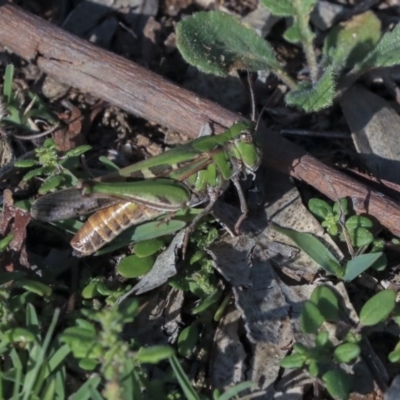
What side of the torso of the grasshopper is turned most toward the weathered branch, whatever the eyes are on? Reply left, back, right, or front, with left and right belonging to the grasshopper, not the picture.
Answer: left

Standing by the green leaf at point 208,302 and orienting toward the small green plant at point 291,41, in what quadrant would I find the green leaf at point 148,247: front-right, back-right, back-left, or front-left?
front-left

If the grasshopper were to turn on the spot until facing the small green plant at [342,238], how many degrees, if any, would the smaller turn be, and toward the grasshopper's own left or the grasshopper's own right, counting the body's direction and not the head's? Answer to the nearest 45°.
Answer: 0° — it already faces it

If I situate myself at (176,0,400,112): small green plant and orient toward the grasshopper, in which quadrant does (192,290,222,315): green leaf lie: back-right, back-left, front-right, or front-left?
front-left

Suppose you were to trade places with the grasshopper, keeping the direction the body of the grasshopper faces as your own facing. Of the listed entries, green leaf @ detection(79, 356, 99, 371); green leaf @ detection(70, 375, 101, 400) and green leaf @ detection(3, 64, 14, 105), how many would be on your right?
2

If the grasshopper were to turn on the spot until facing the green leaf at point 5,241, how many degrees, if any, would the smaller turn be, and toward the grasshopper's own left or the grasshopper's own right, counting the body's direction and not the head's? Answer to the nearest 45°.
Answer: approximately 135° to the grasshopper's own right

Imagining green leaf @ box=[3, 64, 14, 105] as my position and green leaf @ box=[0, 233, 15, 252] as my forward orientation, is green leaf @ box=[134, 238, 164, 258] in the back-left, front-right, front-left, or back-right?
front-left

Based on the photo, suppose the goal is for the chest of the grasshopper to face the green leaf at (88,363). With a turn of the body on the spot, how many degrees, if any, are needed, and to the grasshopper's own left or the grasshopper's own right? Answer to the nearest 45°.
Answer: approximately 90° to the grasshopper's own right

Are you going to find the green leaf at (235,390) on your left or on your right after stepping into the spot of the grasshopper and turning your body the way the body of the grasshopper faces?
on your right

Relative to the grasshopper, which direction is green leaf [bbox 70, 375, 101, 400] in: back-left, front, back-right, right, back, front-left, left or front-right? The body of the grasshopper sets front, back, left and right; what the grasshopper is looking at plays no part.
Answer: right

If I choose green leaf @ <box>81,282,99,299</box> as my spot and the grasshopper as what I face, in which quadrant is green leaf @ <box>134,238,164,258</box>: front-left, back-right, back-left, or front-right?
front-right

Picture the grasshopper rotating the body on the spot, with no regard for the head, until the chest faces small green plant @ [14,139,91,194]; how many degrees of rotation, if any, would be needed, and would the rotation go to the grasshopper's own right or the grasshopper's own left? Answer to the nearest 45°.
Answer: approximately 180°

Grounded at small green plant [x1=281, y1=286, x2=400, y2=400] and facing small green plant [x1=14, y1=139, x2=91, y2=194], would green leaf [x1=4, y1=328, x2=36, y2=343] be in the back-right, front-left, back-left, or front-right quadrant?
front-left

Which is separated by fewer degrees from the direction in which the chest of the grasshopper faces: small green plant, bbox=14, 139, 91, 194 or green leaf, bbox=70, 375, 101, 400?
the green leaf

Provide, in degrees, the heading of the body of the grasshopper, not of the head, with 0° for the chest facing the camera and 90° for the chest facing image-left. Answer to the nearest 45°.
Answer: approximately 270°
